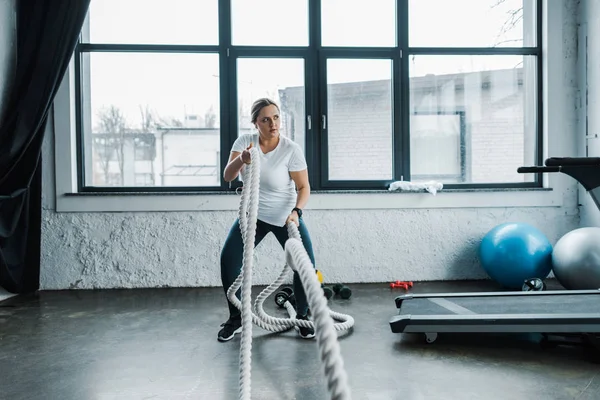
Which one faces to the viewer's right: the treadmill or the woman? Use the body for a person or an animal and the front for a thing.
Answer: the treadmill

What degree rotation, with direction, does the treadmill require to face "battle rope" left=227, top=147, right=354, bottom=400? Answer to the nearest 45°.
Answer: approximately 135° to its right

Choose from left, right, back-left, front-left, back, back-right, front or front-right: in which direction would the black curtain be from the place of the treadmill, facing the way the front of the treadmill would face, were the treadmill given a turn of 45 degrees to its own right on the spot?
back-right

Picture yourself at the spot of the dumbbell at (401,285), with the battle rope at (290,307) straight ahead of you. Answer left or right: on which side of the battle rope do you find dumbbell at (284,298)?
right

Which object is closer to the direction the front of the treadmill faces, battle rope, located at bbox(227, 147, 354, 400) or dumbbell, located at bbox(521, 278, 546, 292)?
the dumbbell

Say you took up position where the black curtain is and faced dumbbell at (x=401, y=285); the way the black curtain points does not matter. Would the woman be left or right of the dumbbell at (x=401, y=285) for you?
right

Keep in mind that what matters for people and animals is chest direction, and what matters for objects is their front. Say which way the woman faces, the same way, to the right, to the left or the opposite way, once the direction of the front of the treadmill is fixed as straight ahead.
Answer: to the right

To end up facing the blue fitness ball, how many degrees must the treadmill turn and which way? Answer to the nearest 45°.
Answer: approximately 90° to its left

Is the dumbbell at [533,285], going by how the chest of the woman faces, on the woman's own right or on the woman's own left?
on the woman's own left

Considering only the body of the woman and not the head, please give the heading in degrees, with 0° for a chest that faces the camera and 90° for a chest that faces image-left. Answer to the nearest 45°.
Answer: approximately 0°

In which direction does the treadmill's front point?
to the viewer's right
